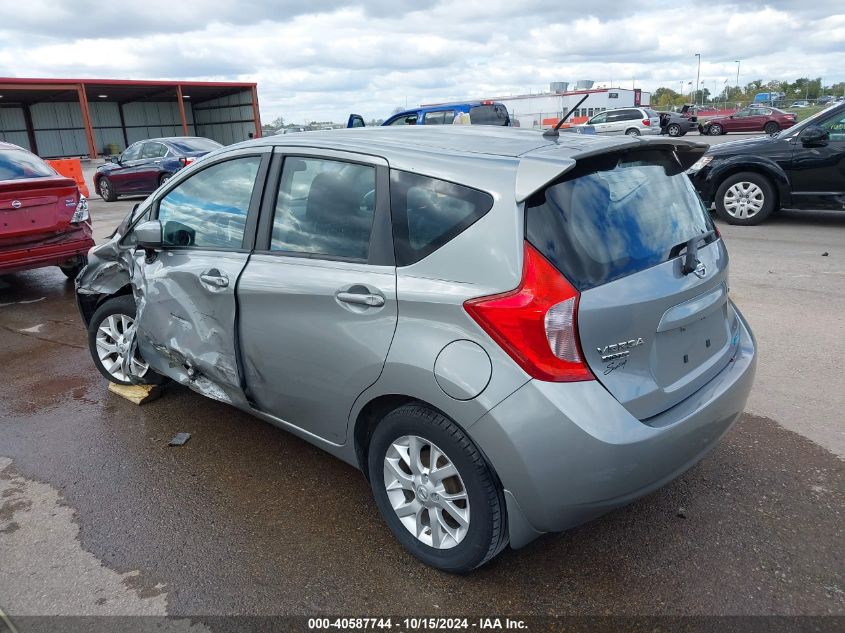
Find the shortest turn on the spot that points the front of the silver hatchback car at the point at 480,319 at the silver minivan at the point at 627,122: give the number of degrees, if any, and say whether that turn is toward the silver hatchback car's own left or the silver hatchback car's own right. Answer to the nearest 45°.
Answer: approximately 45° to the silver hatchback car's own right

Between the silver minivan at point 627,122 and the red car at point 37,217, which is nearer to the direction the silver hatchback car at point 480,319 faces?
the red car

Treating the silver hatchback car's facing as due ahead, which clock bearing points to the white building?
The white building is roughly at 2 o'clock from the silver hatchback car.

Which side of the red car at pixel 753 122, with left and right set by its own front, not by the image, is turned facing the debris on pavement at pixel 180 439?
left

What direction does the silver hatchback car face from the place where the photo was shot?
facing away from the viewer and to the left of the viewer

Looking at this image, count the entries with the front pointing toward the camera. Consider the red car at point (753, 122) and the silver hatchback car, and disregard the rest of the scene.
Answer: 0

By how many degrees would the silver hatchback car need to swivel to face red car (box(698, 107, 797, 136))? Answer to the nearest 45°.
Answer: approximately 90° to its right

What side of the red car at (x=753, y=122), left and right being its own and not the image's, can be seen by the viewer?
left

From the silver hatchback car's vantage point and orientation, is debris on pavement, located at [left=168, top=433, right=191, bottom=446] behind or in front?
in front
